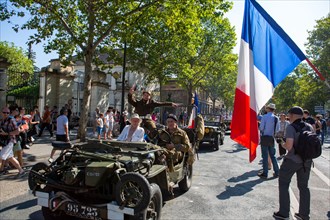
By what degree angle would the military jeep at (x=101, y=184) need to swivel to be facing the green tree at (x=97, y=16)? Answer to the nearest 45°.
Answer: approximately 135° to its right

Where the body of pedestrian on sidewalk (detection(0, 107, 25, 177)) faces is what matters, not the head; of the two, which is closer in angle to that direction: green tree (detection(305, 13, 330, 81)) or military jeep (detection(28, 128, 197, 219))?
the military jeep

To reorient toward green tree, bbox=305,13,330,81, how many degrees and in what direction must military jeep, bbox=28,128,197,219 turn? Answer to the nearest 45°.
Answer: approximately 180°

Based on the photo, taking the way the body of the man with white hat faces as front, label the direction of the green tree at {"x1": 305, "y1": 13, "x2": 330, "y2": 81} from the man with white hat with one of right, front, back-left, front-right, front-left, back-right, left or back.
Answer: back

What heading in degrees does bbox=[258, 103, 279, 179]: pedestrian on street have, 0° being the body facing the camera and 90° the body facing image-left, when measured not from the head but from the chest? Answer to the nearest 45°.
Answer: approximately 135°

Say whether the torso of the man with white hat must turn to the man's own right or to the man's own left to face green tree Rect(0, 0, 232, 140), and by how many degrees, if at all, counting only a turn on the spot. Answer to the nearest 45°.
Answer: approximately 135° to the man's own right

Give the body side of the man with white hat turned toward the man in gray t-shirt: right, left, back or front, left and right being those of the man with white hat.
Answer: left

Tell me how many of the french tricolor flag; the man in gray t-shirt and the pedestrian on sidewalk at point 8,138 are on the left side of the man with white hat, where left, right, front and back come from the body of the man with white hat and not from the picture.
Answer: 2
